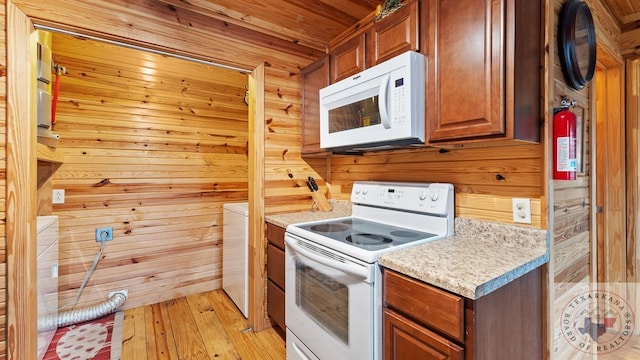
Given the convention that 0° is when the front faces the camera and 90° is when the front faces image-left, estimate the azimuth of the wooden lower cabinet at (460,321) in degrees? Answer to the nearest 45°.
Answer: approximately 45°

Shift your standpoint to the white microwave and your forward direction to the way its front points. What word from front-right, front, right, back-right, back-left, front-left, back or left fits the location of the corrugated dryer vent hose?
front-right

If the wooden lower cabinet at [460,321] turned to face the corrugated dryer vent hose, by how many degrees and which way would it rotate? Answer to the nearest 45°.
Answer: approximately 45° to its right

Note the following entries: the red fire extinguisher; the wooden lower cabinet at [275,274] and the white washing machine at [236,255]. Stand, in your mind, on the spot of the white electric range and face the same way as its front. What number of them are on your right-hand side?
2

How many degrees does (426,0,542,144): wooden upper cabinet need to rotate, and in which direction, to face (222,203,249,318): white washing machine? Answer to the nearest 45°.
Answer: approximately 45° to its right

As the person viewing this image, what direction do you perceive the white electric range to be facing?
facing the viewer and to the left of the viewer

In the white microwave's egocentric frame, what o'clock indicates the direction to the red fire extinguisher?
The red fire extinguisher is roughly at 8 o'clock from the white microwave.

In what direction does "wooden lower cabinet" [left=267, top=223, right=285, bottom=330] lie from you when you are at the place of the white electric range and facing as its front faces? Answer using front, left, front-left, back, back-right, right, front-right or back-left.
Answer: right
